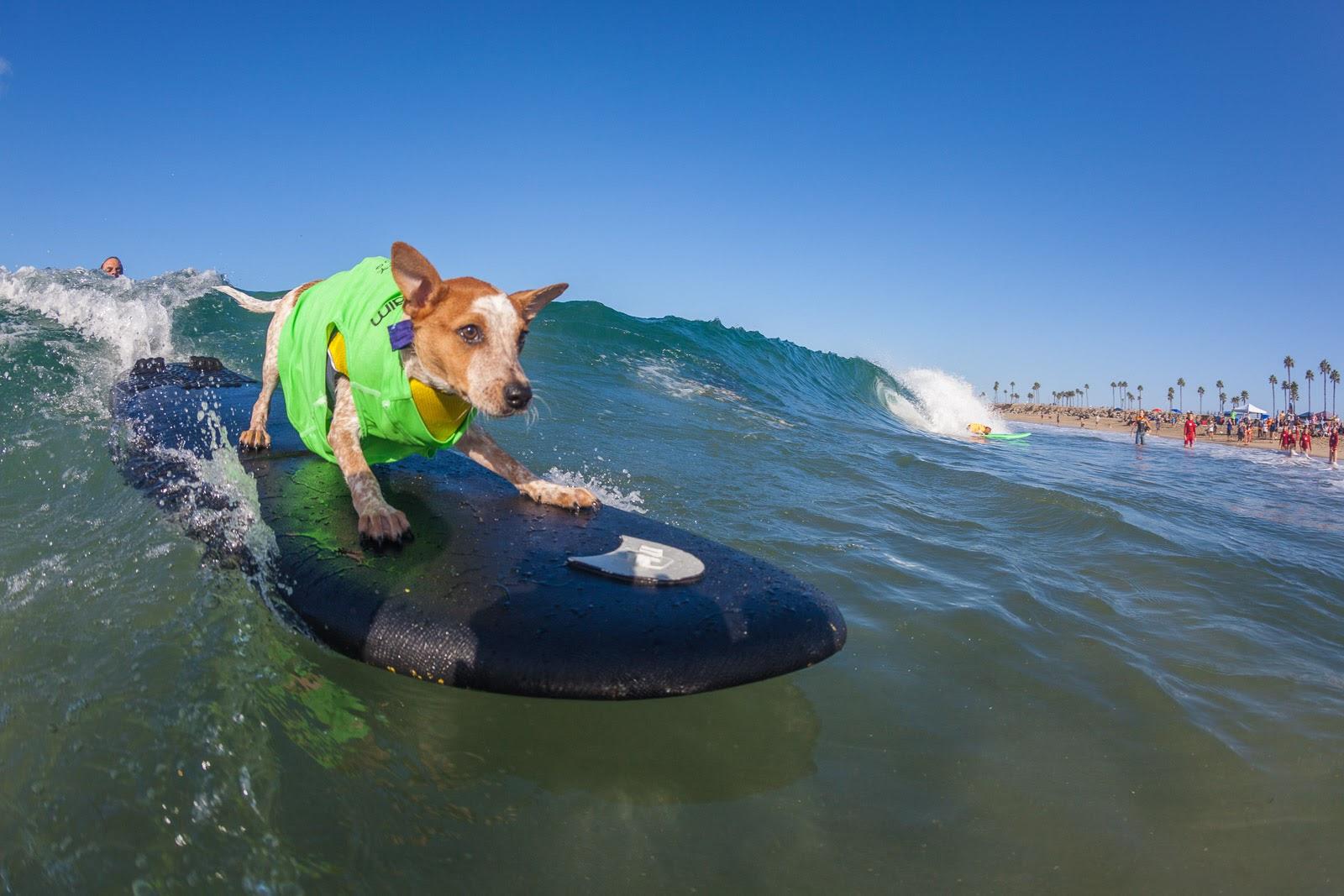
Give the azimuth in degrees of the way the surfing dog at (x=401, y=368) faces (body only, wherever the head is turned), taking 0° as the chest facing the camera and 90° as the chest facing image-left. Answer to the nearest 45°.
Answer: approximately 315°

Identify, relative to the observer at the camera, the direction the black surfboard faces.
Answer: facing the viewer and to the right of the viewer
